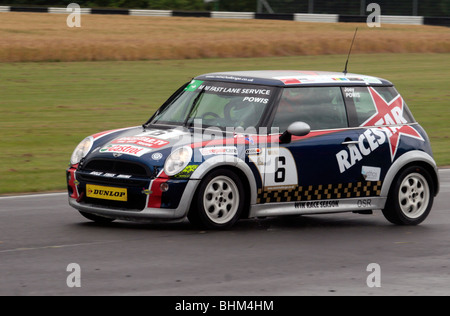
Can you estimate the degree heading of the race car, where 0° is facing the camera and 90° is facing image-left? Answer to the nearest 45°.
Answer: approximately 45°

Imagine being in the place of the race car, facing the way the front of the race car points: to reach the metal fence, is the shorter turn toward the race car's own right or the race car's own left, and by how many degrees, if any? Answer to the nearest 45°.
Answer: approximately 135° to the race car's own right
